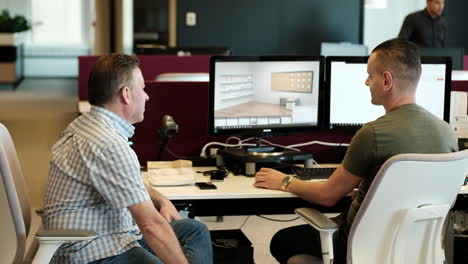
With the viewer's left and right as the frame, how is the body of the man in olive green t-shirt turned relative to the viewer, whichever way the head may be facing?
facing away from the viewer and to the left of the viewer

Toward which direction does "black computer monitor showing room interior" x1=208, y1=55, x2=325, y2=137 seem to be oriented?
toward the camera

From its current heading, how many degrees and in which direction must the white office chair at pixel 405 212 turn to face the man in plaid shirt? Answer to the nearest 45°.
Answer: approximately 45° to its left

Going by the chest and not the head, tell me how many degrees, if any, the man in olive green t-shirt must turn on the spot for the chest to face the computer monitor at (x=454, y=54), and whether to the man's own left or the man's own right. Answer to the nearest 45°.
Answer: approximately 45° to the man's own right

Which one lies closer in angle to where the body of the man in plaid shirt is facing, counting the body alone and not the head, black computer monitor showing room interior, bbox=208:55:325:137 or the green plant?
the black computer monitor showing room interior

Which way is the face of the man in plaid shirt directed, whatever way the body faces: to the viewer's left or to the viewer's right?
to the viewer's right

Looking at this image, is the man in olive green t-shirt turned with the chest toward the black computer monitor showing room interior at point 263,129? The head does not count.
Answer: yes

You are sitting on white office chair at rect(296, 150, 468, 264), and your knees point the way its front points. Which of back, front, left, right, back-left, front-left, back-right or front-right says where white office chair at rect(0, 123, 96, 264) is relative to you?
front-left

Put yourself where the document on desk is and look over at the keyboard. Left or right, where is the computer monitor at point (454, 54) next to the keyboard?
left

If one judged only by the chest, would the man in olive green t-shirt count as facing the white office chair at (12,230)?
no

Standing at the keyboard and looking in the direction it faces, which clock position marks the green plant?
The green plant is roughly at 5 o'clock from the keyboard.

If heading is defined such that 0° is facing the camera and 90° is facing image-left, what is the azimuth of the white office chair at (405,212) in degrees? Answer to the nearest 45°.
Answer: approximately 135°

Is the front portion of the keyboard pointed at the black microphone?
no

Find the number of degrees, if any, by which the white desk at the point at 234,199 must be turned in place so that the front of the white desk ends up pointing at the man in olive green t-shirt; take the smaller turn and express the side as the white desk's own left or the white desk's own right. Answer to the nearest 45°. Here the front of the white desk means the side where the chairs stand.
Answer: approximately 45° to the white desk's own left

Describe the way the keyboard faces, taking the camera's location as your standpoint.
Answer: facing the viewer

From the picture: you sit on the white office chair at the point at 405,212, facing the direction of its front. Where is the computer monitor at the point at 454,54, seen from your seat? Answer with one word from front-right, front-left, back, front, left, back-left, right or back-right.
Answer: front-right

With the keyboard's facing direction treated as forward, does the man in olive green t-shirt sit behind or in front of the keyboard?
in front

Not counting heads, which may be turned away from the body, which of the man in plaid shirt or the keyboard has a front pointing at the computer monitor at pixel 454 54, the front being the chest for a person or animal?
the man in plaid shirt

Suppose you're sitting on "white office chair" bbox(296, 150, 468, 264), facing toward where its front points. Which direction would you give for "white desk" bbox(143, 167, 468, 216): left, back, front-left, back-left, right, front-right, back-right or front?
front
